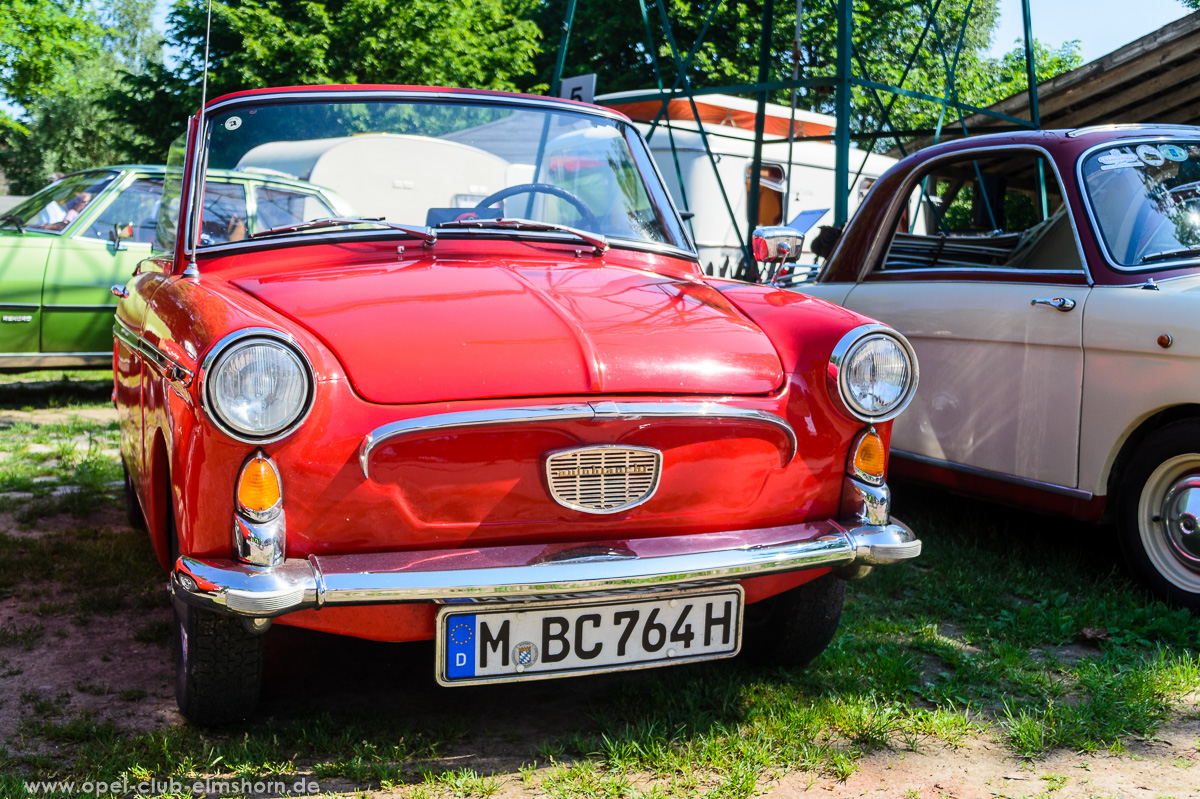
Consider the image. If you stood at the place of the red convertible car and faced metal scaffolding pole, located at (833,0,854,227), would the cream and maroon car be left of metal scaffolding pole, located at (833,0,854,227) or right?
right

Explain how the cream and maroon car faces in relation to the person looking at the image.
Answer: facing the viewer and to the right of the viewer

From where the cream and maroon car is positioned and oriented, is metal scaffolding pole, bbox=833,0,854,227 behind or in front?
behind

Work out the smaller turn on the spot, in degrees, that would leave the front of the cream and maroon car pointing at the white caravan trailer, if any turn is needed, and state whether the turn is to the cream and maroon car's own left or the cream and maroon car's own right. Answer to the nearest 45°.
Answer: approximately 135° to the cream and maroon car's own left

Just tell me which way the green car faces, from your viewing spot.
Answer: facing the viewer and to the left of the viewer

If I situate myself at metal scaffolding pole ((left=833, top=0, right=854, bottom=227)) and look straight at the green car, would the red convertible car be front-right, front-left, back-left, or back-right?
front-left

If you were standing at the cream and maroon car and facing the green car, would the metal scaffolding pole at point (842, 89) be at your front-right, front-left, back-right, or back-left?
front-right

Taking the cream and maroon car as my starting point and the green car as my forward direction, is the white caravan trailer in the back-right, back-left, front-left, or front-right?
front-right

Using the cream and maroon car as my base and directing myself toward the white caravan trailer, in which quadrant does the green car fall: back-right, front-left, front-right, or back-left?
front-left

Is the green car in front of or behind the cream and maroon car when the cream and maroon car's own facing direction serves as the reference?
behind

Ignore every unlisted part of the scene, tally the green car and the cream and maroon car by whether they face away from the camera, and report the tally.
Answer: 0
